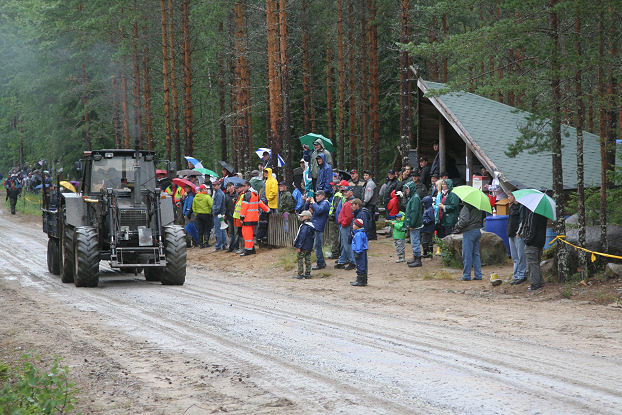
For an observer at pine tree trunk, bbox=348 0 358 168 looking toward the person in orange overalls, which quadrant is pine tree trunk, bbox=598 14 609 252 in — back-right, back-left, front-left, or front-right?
front-left

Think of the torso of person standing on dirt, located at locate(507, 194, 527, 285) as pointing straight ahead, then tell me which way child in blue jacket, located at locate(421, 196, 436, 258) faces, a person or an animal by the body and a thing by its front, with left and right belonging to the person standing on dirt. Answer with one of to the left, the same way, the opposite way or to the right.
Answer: the same way

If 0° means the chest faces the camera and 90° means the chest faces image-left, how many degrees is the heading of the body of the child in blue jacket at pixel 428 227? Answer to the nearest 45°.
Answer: approximately 90°

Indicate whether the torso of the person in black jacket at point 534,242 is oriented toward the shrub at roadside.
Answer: no

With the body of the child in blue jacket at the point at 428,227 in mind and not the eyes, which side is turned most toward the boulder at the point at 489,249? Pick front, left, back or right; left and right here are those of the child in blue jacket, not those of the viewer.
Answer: back

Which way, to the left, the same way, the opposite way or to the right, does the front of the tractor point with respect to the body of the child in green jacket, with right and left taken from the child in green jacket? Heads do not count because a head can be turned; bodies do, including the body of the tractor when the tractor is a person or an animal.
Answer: to the left

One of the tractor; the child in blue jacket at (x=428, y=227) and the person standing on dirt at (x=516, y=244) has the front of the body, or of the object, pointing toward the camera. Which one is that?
the tractor

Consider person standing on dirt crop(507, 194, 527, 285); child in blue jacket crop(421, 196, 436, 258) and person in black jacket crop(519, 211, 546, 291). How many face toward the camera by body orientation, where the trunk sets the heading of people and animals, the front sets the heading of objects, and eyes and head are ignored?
0

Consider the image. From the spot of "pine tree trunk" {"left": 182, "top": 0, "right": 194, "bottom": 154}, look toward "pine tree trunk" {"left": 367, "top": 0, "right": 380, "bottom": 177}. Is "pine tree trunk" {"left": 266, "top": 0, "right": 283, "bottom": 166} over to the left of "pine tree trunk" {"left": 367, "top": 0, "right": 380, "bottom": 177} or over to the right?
right

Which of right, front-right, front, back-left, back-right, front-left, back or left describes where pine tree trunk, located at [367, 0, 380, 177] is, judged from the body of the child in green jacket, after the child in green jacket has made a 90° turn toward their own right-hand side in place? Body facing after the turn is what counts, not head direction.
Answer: front-right

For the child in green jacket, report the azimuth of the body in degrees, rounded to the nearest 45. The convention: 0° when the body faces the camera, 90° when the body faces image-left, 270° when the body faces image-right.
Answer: approximately 45°

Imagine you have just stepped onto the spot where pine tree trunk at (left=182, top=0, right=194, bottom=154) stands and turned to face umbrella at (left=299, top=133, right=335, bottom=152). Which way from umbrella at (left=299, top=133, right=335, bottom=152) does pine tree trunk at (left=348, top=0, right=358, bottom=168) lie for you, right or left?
left

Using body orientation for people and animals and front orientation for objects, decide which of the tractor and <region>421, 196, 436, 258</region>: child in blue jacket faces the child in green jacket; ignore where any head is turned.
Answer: the child in blue jacket

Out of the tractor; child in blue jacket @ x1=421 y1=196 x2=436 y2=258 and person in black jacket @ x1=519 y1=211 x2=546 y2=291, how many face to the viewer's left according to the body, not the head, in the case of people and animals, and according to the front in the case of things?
2

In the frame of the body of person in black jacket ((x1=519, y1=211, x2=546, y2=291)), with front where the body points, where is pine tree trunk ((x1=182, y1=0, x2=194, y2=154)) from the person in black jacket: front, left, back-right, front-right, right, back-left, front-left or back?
front-right

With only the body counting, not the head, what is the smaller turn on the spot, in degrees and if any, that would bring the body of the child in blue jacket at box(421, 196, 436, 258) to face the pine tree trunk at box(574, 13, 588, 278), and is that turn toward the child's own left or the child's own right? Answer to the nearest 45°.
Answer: approximately 135° to the child's own left

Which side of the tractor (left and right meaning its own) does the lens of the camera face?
front

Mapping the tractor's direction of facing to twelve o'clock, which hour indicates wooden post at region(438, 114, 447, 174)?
The wooden post is roughly at 8 o'clock from the tractor.

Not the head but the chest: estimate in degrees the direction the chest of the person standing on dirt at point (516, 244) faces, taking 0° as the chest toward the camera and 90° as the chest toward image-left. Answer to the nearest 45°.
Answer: approximately 90°

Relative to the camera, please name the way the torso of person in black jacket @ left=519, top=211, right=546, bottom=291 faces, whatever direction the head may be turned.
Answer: to the viewer's left
